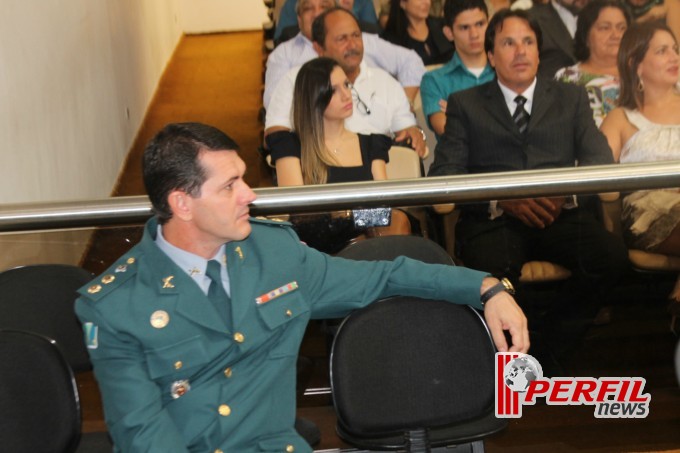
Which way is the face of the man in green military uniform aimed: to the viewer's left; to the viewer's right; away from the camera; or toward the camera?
to the viewer's right

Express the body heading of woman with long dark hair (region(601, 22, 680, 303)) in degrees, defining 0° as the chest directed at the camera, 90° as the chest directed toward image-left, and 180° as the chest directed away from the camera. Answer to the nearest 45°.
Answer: approximately 315°

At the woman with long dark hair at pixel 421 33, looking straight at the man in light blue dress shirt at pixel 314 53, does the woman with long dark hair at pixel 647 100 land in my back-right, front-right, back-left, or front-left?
back-left

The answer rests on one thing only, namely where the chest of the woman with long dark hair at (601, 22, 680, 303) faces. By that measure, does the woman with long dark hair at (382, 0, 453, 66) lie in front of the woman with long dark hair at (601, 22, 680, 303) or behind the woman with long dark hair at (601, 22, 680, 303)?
behind

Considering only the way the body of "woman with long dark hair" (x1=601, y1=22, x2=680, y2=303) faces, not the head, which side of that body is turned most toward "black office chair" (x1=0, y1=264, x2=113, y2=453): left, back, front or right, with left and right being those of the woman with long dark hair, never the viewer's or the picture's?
right
